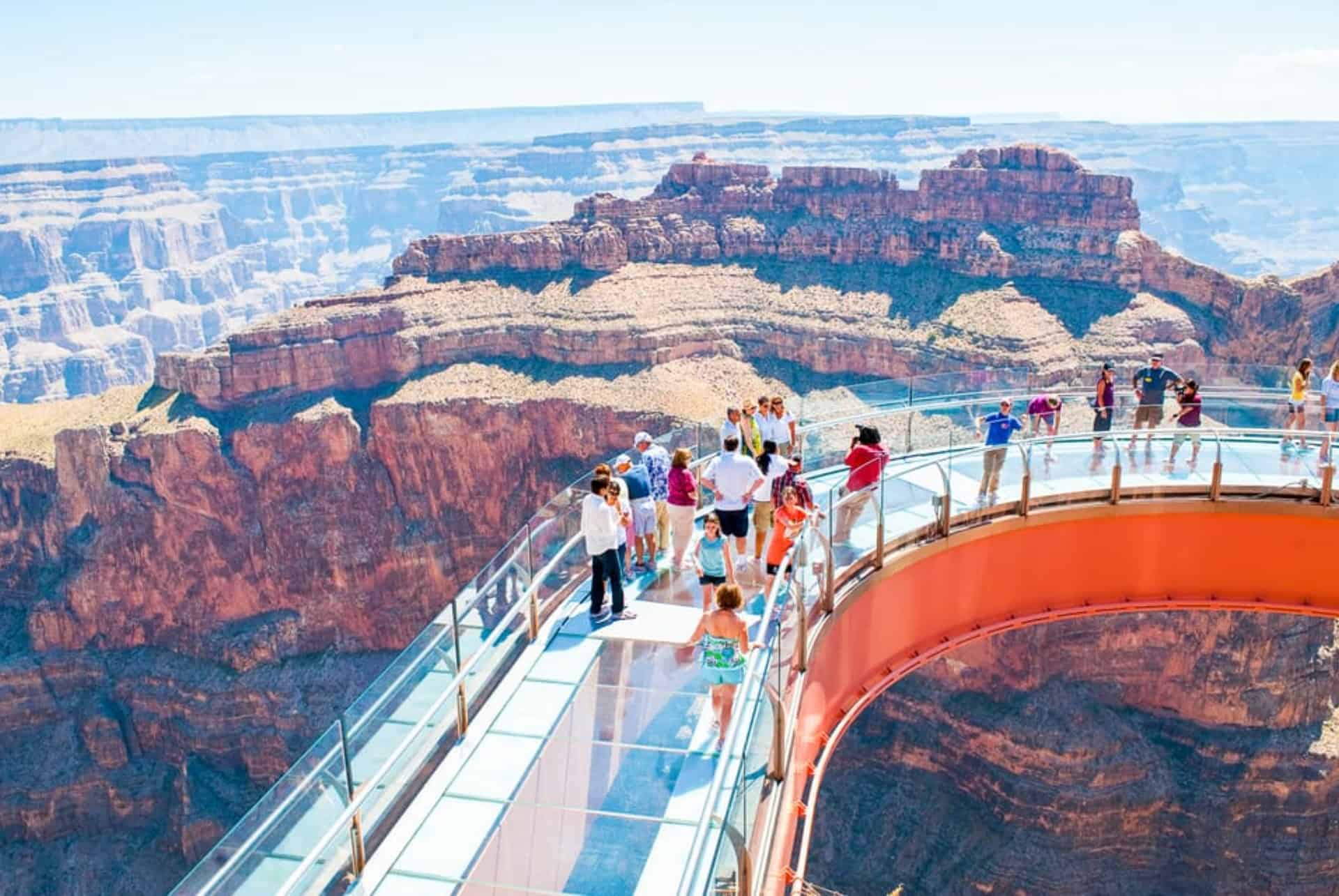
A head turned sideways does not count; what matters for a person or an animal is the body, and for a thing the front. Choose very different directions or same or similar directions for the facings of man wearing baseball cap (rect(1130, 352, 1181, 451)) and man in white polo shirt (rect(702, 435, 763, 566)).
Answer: very different directions

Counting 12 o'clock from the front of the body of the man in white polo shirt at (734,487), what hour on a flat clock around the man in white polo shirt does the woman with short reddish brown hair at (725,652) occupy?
The woman with short reddish brown hair is roughly at 6 o'clock from the man in white polo shirt.

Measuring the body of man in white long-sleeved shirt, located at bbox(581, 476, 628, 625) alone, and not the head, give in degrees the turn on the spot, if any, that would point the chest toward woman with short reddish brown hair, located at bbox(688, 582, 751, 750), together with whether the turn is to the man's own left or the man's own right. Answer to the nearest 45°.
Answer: approximately 90° to the man's own right

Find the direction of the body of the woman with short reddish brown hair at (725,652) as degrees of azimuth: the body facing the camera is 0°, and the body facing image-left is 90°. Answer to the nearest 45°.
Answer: approximately 180°

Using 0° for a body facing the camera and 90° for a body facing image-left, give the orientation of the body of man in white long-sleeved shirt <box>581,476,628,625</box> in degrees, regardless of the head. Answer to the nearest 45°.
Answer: approximately 225°

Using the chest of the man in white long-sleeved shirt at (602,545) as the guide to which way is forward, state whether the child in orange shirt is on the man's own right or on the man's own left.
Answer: on the man's own right

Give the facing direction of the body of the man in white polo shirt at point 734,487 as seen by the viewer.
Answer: away from the camera

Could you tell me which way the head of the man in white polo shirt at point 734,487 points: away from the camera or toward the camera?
away from the camera

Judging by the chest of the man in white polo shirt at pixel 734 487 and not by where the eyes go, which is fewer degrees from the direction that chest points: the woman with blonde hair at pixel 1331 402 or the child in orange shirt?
the woman with blonde hair
